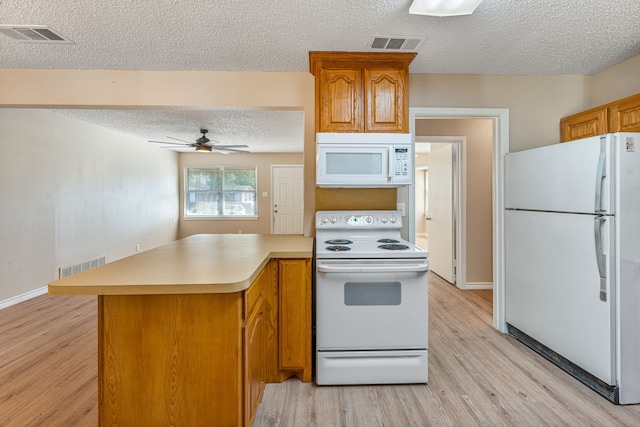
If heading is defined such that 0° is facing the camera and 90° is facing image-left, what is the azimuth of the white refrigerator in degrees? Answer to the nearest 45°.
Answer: approximately 45°

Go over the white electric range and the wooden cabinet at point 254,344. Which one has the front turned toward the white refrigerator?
the wooden cabinet

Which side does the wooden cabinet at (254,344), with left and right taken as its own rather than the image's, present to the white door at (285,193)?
left

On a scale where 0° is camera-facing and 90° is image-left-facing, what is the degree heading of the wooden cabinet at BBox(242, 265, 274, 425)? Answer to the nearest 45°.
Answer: approximately 270°

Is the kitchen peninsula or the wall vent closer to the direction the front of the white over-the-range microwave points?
the kitchen peninsula

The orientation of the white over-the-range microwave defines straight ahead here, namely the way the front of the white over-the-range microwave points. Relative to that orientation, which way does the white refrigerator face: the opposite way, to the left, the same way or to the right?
to the right

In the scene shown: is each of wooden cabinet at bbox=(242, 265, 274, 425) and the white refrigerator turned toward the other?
yes

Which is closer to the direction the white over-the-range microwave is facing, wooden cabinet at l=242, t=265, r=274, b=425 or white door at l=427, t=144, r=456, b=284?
the wooden cabinet

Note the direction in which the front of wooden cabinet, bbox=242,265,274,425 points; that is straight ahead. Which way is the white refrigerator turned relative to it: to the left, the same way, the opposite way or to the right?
the opposite way
